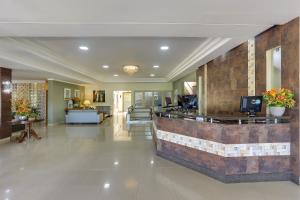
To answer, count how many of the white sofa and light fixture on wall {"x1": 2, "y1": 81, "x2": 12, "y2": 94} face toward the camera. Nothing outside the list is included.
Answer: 1

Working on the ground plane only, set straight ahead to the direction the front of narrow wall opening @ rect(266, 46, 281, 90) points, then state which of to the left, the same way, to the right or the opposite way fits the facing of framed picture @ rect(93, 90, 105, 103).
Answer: to the left

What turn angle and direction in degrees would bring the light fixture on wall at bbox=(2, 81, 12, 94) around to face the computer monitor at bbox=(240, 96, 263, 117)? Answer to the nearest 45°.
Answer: approximately 45° to its left

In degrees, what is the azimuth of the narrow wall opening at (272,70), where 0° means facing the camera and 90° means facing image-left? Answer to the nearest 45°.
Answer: approximately 45°
